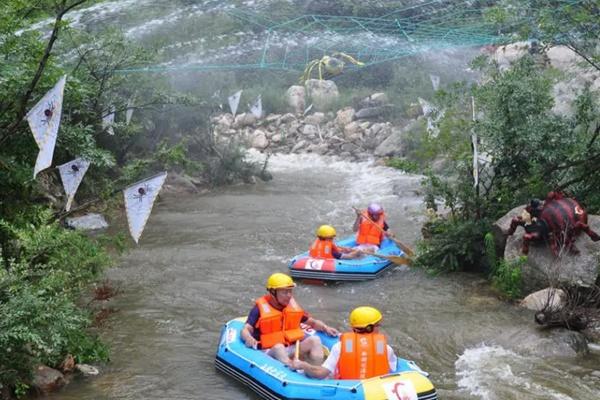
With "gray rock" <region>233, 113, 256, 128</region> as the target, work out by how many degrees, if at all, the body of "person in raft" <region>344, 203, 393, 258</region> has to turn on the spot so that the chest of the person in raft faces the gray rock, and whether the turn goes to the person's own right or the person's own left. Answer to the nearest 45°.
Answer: approximately 135° to the person's own right

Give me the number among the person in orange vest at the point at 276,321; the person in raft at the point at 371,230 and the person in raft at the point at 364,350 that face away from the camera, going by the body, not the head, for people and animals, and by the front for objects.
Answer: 1

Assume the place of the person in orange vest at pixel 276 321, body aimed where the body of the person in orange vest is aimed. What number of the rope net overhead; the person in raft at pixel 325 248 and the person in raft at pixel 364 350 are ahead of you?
1

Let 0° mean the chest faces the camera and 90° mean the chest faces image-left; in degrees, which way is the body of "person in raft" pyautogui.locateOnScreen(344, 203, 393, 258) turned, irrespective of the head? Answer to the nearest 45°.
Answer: approximately 45°

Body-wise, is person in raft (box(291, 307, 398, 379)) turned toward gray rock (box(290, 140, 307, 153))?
yes

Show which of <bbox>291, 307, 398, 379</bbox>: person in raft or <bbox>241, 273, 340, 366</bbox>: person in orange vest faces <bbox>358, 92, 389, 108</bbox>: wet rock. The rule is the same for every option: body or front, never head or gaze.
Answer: the person in raft

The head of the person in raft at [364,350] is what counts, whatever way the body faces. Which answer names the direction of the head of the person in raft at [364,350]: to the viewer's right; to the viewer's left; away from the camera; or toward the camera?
away from the camera

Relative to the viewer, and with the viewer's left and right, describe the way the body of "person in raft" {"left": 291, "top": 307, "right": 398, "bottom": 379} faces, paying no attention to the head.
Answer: facing away from the viewer

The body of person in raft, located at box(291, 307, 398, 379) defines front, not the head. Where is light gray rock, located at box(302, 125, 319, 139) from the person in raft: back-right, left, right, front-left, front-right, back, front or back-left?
front

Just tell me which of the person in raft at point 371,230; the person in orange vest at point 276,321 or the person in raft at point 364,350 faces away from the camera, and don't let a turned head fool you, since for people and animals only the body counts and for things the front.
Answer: the person in raft at point 364,350

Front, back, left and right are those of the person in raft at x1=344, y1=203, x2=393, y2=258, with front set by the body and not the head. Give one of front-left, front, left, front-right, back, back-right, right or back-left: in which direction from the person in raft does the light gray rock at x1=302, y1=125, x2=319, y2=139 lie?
back-right

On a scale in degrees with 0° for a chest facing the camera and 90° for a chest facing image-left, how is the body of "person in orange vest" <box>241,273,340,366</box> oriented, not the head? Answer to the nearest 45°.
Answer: approximately 315°

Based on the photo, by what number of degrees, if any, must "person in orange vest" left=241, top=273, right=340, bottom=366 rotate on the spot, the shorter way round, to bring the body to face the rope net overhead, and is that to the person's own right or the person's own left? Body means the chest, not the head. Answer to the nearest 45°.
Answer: approximately 135° to the person's own left

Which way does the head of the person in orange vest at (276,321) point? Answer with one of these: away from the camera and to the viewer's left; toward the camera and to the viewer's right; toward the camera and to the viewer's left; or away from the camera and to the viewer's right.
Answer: toward the camera and to the viewer's right

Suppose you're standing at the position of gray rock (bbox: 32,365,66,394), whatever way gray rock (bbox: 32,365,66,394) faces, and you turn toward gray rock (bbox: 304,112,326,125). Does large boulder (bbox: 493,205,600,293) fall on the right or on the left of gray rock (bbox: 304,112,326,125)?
right

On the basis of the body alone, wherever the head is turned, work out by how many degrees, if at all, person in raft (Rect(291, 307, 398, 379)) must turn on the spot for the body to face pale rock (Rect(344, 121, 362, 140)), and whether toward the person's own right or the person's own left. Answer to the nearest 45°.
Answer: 0° — they already face it
